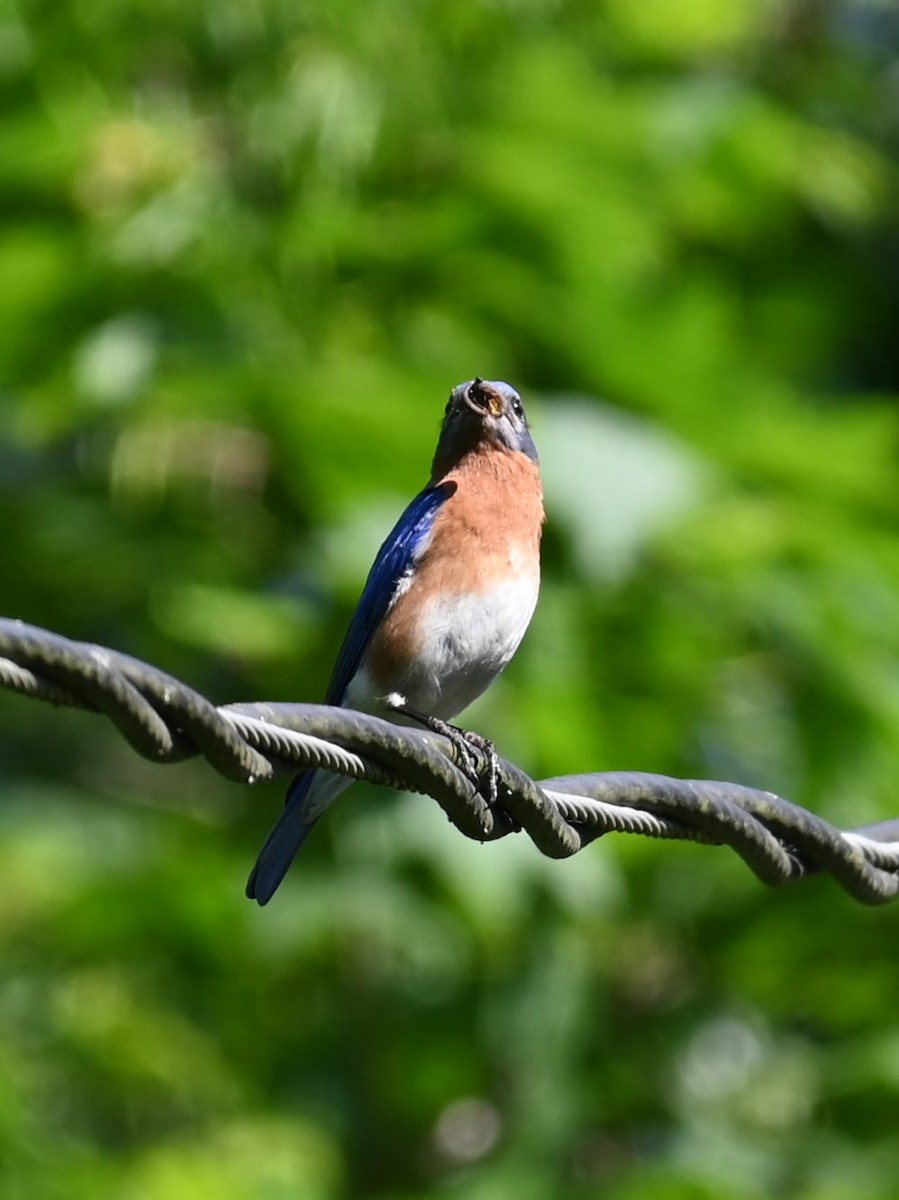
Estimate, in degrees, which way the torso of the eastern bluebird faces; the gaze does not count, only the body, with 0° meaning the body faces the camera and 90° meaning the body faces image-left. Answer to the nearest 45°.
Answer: approximately 315°
